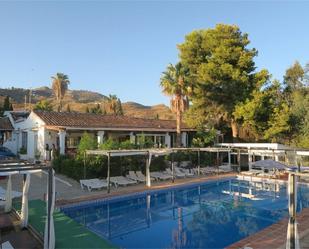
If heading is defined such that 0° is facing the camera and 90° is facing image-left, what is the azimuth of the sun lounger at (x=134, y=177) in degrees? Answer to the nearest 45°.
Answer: approximately 315°

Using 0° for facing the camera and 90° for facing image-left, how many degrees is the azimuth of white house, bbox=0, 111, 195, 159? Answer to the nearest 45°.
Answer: approximately 315°

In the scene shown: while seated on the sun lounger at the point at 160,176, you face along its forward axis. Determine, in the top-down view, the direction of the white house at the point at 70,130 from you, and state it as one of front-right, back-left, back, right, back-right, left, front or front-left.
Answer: back

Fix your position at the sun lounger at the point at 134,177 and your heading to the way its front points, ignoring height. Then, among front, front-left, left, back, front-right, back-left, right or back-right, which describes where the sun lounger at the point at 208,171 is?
left

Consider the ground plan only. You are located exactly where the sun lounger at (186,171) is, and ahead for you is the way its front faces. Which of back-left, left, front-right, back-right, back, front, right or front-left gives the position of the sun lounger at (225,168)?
left

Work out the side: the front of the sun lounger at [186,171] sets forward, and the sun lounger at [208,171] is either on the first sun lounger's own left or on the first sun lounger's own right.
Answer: on the first sun lounger's own left

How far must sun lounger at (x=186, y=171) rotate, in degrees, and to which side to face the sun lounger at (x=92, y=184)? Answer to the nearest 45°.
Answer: approximately 90° to its right

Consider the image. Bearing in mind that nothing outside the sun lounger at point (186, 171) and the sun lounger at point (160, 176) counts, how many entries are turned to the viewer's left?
0

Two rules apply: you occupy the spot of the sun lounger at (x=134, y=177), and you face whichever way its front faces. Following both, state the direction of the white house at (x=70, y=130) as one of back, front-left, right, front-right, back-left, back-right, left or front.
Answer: back

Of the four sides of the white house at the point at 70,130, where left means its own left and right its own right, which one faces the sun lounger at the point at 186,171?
front

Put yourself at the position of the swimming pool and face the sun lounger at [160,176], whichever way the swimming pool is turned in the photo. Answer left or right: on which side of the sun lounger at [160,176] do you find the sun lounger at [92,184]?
left

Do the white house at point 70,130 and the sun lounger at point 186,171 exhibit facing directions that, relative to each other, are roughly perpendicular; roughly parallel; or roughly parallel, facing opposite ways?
roughly parallel

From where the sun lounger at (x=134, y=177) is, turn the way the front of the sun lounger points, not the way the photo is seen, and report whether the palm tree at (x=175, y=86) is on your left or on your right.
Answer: on your left

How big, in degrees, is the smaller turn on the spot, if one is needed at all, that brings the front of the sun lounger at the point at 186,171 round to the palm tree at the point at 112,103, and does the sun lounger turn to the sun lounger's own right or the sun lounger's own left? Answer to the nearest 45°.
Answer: approximately 180°

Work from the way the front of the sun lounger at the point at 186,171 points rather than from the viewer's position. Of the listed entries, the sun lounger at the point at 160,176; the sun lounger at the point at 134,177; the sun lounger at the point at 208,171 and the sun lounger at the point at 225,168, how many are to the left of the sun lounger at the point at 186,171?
2

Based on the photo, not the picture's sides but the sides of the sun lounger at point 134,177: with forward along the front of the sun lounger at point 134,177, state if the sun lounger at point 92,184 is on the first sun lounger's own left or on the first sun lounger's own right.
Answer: on the first sun lounger's own right

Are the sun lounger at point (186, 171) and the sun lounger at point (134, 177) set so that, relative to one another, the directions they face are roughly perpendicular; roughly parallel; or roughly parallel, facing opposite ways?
roughly parallel

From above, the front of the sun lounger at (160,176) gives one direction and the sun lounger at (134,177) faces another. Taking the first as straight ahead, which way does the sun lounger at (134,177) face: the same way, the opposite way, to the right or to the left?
the same way

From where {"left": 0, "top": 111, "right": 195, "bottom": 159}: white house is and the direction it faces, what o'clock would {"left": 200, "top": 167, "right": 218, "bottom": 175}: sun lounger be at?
The sun lounger is roughly at 11 o'clock from the white house.

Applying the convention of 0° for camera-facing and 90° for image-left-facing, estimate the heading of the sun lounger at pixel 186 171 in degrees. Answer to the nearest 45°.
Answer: approximately 315°
